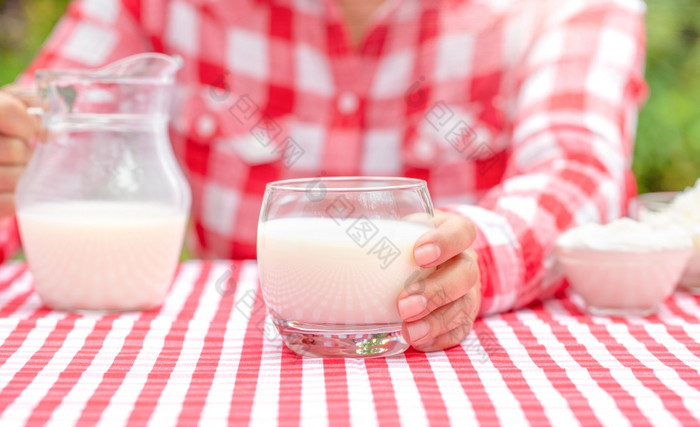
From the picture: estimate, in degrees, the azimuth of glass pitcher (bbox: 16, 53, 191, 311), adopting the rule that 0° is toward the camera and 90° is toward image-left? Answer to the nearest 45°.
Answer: approximately 270°

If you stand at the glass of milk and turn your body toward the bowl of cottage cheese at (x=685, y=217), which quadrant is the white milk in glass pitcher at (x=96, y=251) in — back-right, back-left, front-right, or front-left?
back-left

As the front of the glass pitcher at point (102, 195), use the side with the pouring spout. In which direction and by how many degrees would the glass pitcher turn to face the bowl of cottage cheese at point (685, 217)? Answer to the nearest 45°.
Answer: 0° — it already faces it

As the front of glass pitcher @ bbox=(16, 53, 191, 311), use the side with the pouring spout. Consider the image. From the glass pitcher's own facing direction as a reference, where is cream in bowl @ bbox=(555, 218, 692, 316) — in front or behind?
in front
